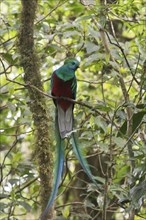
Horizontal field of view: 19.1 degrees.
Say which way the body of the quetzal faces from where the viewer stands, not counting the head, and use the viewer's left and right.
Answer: facing the viewer
